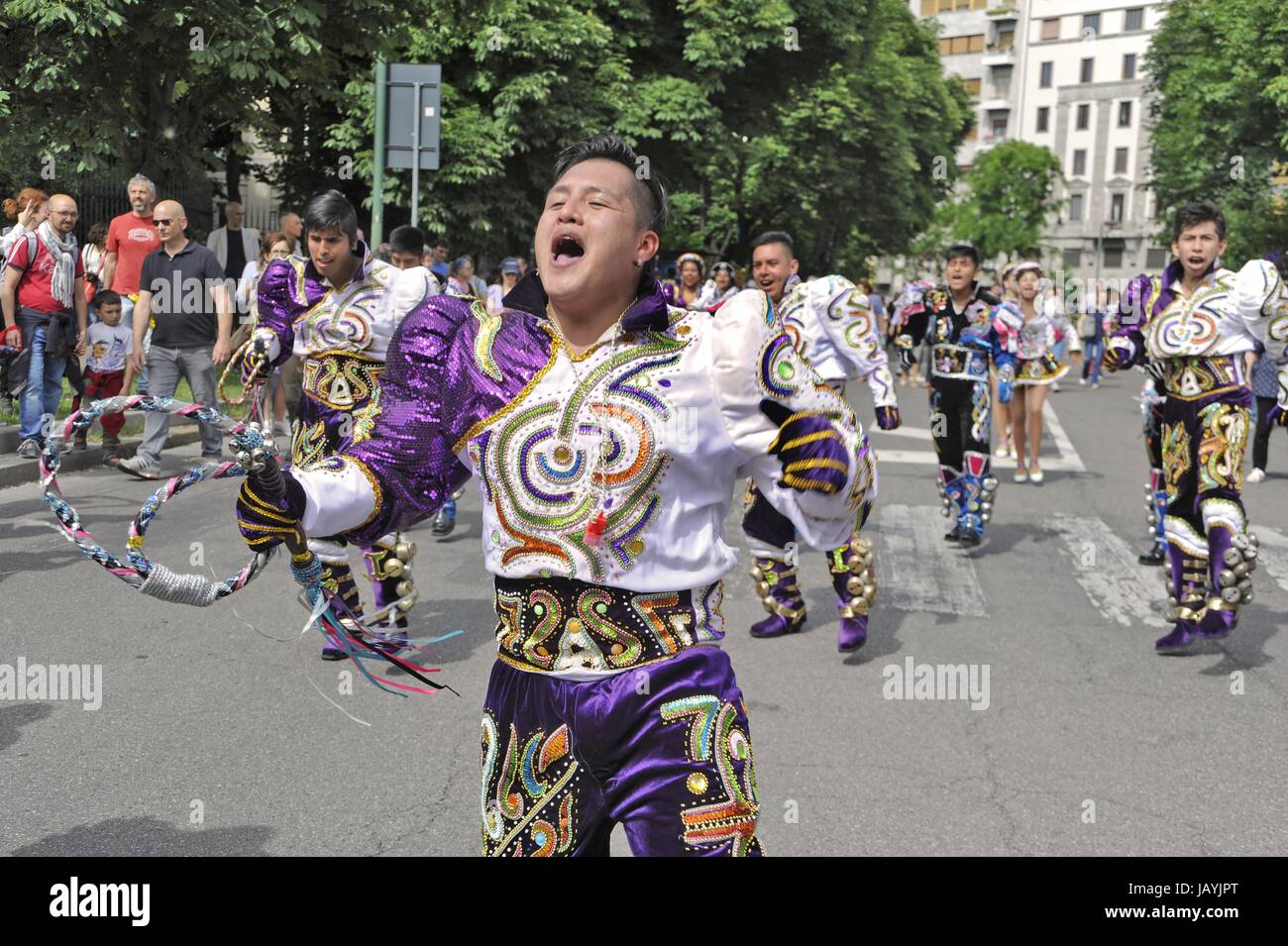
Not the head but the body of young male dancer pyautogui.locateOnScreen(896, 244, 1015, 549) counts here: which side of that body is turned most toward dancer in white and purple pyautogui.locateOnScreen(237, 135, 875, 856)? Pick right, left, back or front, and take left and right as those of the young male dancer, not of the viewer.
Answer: front

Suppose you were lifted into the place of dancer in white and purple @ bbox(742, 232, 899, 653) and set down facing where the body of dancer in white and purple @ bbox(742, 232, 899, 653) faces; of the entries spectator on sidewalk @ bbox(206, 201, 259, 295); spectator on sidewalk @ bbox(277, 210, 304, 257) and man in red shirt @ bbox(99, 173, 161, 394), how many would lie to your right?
3

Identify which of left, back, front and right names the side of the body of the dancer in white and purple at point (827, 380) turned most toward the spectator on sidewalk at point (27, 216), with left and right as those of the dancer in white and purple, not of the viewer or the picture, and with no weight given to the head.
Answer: right

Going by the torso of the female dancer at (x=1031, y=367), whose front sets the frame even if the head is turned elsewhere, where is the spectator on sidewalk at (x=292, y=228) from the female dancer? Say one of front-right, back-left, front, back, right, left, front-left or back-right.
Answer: right

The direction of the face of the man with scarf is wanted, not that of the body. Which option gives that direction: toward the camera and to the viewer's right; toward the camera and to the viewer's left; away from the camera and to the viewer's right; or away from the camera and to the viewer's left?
toward the camera and to the viewer's right

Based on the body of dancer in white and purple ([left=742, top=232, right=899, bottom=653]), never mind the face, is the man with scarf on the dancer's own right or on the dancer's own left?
on the dancer's own right

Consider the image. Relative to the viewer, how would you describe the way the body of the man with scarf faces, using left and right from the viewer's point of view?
facing the viewer and to the right of the viewer

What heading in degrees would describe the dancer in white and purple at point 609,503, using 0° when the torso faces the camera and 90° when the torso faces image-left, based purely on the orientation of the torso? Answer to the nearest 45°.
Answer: approximately 0°

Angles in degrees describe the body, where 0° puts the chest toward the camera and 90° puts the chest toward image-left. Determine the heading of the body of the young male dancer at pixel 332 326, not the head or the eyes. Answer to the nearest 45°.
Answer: approximately 0°

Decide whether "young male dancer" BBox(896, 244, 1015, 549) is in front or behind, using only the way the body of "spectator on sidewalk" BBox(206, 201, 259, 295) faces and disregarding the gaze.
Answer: in front
